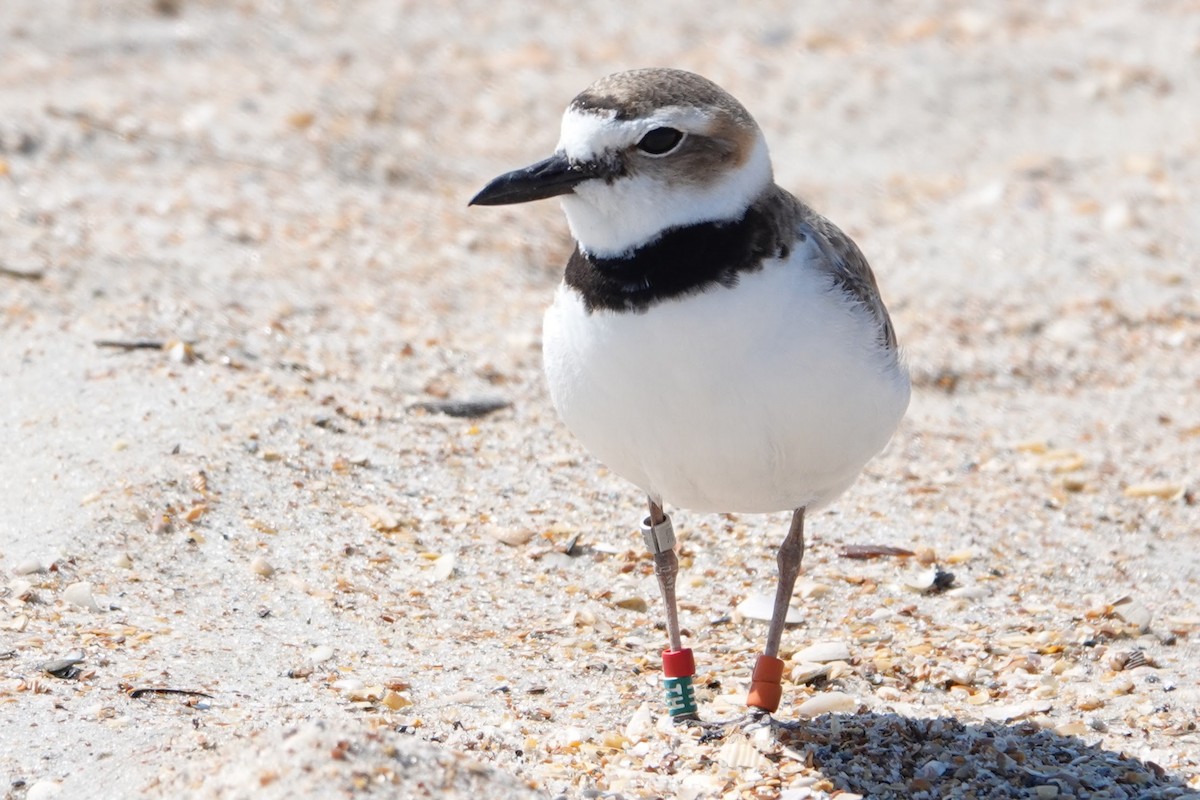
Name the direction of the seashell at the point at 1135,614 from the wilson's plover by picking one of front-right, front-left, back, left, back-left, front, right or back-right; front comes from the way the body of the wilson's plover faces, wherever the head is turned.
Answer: back

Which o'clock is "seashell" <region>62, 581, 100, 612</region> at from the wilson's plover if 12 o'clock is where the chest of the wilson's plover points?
The seashell is roughly at 2 o'clock from the wilson's plover.

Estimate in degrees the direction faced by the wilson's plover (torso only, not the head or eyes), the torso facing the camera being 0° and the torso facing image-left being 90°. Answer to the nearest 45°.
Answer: approximately 45°
